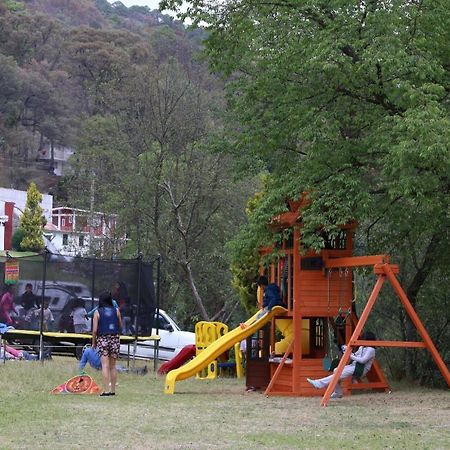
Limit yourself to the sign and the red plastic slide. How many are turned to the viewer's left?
1

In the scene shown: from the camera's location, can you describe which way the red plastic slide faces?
facing to the left of the viewer

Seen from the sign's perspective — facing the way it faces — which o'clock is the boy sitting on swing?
The boy sitting on swing is roughly at 11 o'clock from the sign.

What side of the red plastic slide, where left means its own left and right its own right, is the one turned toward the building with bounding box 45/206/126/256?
right

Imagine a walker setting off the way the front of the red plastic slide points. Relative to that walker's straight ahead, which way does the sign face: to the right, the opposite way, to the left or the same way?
to the left

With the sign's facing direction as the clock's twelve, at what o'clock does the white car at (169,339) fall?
The white car is roughly at 8 o'clock from the sign.

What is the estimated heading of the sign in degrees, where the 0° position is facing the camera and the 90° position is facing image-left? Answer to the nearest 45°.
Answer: approximately 0°

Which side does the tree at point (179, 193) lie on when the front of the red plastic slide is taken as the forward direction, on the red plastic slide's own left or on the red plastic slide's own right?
on the red plastic slide's own right

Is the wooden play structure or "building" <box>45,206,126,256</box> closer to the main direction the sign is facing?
the wooden play structure

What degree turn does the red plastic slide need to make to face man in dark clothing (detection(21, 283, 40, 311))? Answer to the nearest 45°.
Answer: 0° — it already faces them

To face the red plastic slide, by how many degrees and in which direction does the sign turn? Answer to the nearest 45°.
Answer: approximately 45° to its left
